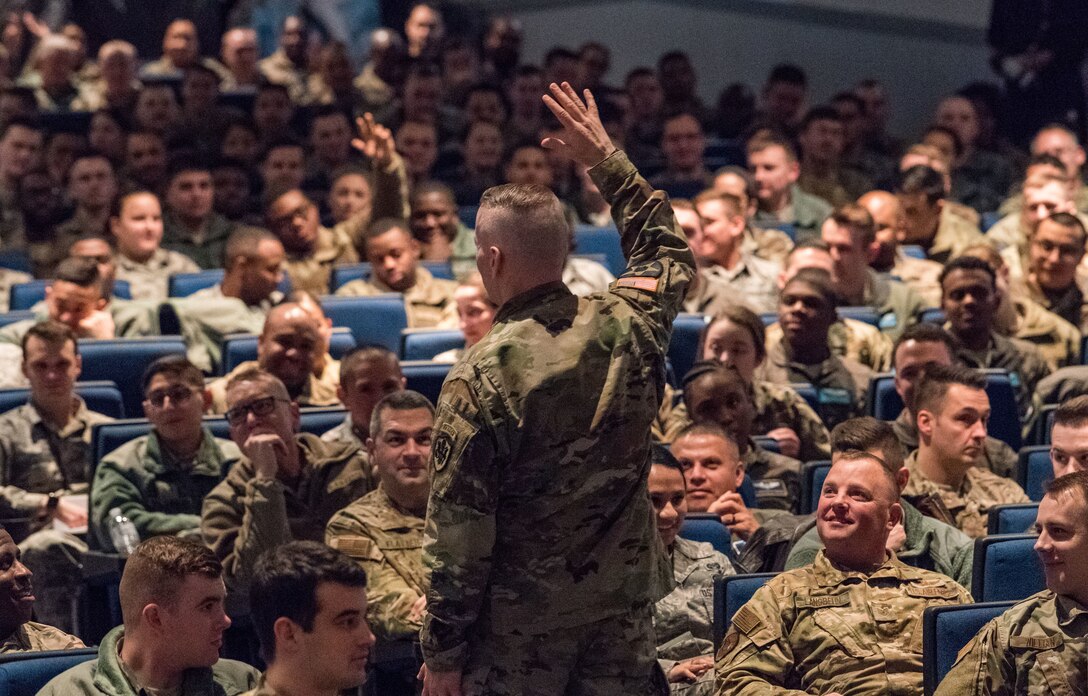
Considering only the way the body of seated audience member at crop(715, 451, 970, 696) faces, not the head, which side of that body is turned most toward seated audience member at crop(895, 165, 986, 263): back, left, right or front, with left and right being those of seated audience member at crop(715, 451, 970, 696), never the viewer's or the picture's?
back

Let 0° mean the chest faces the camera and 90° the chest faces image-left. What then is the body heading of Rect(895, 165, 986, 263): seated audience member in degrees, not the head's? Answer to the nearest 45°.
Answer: approximately 45°

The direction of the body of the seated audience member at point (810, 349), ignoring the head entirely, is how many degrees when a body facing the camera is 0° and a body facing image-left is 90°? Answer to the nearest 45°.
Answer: approximately 45°

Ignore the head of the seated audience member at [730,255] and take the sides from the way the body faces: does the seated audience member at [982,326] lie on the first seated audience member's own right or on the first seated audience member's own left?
on the first seated audience member's own left

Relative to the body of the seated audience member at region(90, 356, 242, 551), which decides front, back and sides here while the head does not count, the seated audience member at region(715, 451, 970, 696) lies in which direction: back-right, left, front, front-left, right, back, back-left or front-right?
front-left
